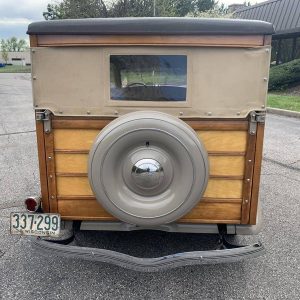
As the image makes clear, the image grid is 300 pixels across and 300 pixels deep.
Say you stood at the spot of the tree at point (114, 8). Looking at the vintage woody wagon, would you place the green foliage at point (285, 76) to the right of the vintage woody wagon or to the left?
left

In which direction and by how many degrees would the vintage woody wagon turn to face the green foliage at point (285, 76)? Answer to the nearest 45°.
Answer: approximately 45° to its right

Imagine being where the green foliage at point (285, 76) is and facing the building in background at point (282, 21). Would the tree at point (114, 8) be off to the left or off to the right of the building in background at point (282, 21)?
left

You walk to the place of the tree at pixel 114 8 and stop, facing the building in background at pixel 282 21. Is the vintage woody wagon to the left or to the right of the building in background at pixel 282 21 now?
right

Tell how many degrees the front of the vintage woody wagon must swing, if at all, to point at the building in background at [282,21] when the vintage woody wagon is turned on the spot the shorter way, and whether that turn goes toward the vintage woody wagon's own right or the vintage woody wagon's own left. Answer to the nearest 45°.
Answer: approximately 45° to the vintage woody wagon's own right

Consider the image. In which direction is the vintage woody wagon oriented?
away from the camera

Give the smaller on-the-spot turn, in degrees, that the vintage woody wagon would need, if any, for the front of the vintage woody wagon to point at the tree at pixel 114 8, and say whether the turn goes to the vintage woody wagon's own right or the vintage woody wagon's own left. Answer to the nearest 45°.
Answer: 0° — it already faces it
